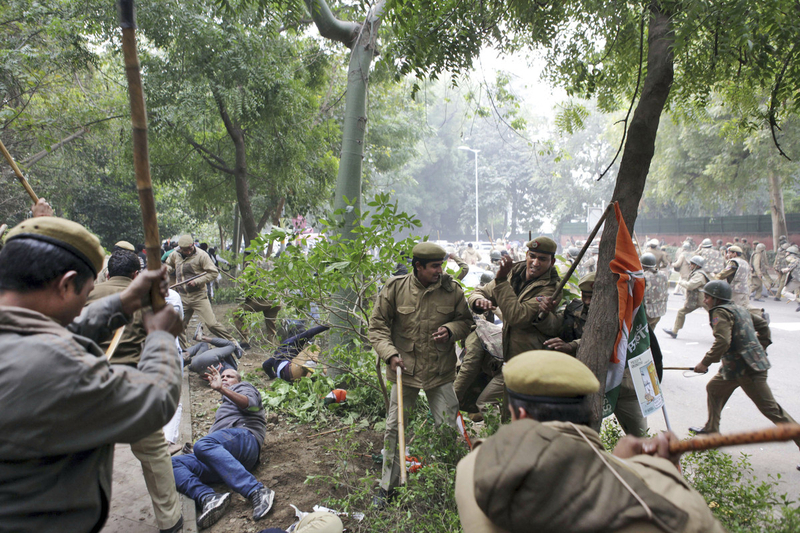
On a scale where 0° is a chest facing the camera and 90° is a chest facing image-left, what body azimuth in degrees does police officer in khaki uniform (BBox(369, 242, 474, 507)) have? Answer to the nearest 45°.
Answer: approximately 0°

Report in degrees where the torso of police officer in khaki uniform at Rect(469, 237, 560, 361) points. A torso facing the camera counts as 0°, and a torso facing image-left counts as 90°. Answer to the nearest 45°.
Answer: approximately 45°

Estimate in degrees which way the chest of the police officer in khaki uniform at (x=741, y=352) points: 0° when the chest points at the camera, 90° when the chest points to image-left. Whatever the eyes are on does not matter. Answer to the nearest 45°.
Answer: approximately 90°

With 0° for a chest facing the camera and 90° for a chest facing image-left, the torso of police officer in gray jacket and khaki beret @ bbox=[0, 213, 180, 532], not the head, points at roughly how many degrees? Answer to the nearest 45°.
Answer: approximately 225°

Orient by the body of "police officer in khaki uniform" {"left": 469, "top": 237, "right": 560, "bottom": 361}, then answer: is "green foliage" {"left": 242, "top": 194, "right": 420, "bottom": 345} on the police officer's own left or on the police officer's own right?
on the police officer's own right

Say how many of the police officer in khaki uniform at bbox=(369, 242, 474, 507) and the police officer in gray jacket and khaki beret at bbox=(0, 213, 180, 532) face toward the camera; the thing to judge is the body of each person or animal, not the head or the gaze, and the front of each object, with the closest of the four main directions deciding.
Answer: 1

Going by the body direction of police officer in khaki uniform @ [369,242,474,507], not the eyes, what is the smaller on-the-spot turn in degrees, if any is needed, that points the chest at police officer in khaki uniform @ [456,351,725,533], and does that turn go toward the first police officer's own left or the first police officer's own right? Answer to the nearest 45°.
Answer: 0° — they already face them

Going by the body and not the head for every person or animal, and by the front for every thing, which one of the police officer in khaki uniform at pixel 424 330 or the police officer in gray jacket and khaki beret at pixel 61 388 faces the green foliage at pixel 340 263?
the police officer in gray jacket and khaki beret at pixel 61 388
